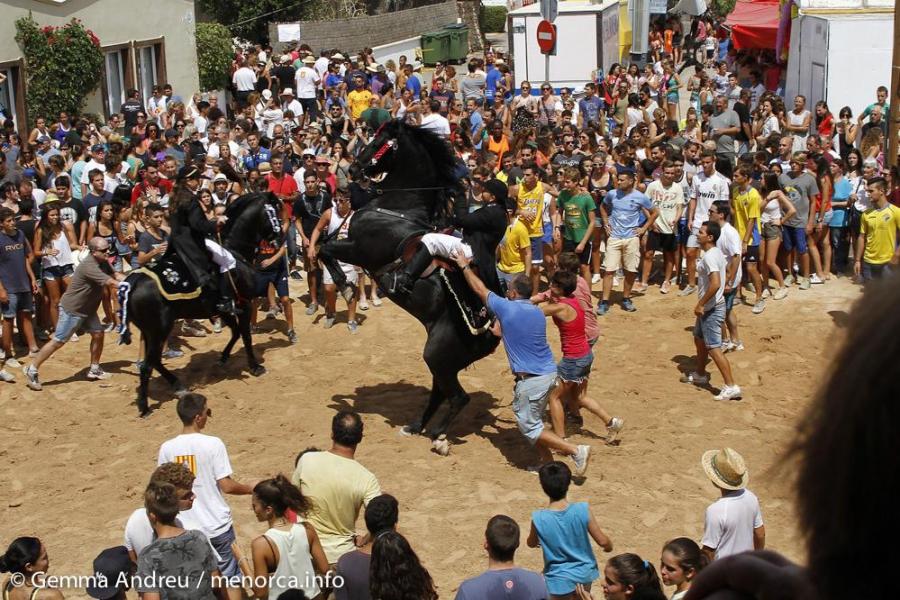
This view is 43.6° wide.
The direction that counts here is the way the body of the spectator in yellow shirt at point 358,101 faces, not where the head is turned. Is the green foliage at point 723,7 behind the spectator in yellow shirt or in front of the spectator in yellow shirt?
behind

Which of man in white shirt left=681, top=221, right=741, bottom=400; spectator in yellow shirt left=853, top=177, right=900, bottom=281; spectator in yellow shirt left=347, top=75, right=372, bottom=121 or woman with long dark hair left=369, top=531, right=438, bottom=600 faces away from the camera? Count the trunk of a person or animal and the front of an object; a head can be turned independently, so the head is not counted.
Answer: the woman with long dark hair

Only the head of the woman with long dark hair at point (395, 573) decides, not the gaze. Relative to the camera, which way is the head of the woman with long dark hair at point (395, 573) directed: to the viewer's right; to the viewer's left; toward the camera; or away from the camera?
away from the camera

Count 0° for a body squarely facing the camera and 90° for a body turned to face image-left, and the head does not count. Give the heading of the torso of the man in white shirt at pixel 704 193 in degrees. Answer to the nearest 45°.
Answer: approximately 45°

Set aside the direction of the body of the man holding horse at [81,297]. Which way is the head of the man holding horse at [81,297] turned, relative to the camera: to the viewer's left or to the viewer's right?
to the viewer's right

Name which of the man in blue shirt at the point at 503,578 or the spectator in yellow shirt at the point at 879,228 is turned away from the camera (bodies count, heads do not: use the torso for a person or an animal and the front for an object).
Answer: the man in blue shirt

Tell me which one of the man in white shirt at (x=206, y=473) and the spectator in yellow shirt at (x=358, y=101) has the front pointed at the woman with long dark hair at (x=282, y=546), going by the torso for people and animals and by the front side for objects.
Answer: the spectator in yellow shirt

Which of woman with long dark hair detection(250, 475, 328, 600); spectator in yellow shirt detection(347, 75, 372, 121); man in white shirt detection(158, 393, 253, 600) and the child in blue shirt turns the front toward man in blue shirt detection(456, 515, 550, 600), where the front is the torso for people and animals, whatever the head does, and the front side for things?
the spectator in yellow shirt

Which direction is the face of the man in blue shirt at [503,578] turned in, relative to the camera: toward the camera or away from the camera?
away from the camera

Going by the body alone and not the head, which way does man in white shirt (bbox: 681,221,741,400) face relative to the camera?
to the viewer's left

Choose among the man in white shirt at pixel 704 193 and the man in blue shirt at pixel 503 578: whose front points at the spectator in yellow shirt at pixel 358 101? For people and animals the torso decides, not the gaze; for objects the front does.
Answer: the man in blue shirt

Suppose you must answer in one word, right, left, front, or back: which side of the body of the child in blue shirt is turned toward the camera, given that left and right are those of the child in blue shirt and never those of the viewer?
back
